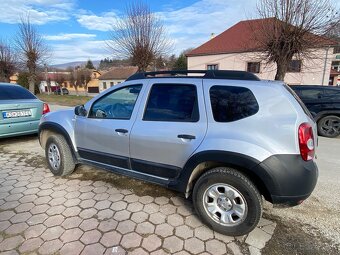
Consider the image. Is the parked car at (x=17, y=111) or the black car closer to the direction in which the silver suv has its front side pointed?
the parked car

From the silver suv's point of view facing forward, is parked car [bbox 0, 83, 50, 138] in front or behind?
in front

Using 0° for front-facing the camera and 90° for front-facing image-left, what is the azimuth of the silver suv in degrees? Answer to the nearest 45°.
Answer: approximately 135°

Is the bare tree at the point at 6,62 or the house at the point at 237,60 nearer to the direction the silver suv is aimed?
the bare tree

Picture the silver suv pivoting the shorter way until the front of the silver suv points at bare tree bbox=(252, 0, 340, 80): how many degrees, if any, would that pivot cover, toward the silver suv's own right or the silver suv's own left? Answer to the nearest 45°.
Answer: approximately 90° to the silver suv's own right

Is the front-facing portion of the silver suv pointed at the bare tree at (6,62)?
yes

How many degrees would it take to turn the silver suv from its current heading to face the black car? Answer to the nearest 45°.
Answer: approximately 90° to its right
